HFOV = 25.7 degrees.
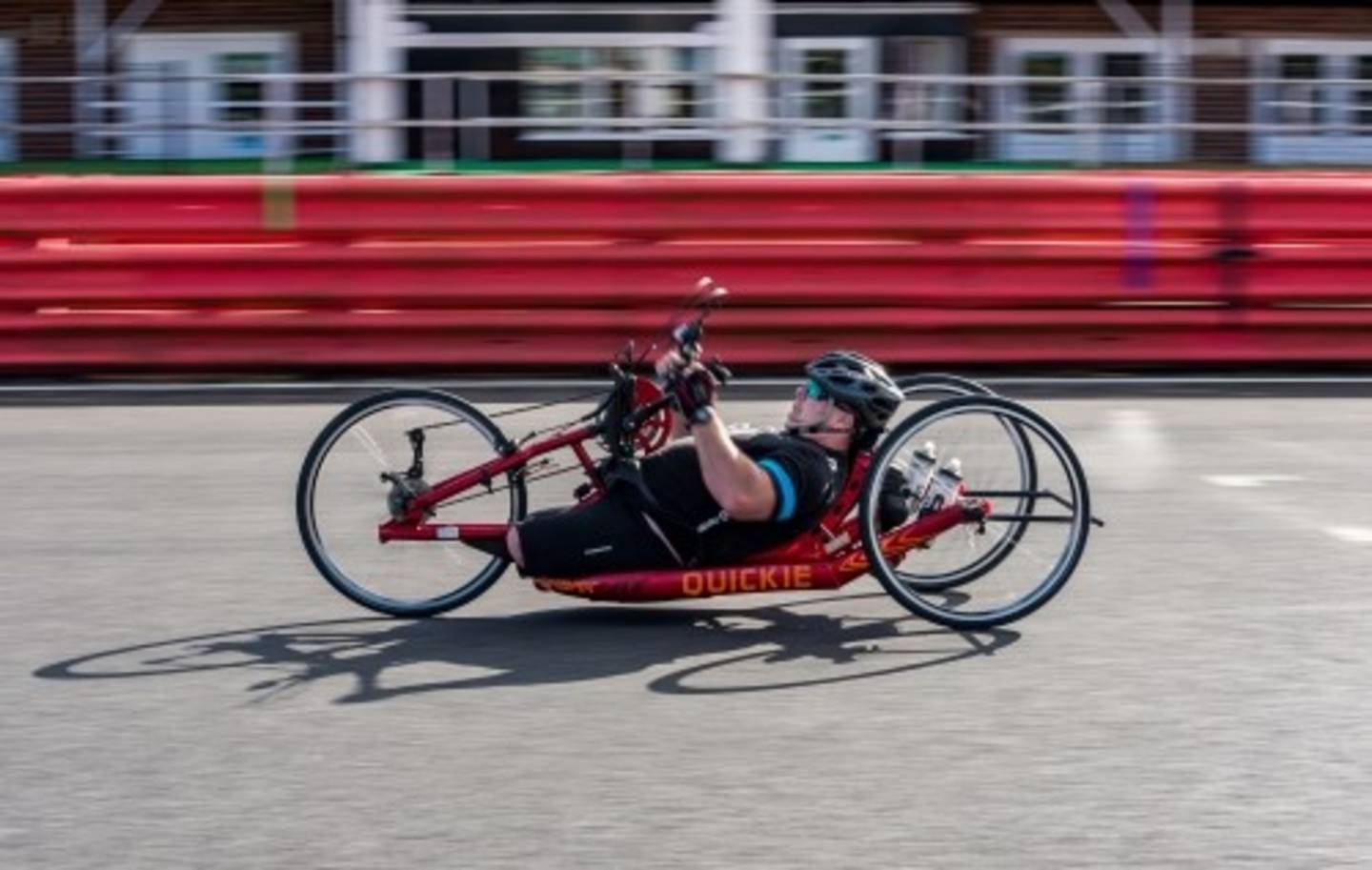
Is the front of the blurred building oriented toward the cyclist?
yes

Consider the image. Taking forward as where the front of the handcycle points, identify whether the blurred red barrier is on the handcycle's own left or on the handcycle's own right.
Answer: on the handcycle's own right

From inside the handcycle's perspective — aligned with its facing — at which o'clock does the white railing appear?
The white railing is roughly at 3 o'clock from the handcycle.

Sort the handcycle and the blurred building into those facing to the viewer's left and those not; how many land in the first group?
1

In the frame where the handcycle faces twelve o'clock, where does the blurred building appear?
The blurred building is roughly at 3 o'clock from the handcycle.

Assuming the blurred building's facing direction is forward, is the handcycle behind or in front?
in front

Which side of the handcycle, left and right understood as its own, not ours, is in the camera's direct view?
left

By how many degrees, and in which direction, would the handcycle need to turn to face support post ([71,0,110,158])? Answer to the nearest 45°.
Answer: approximately 90° to its right

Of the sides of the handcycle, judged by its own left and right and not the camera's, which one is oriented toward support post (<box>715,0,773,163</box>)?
right

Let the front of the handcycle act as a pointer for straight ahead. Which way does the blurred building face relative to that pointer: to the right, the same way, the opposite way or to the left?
to the left

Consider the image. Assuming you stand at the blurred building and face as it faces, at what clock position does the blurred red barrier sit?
The blurred red barrier is roughly at 12 o'clock from the blurred building.

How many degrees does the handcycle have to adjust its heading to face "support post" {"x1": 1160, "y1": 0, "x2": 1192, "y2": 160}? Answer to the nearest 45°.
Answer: approximately 90° to its right
